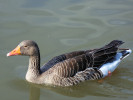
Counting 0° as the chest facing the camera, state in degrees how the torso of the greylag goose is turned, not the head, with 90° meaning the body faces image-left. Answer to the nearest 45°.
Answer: approximately 90°
